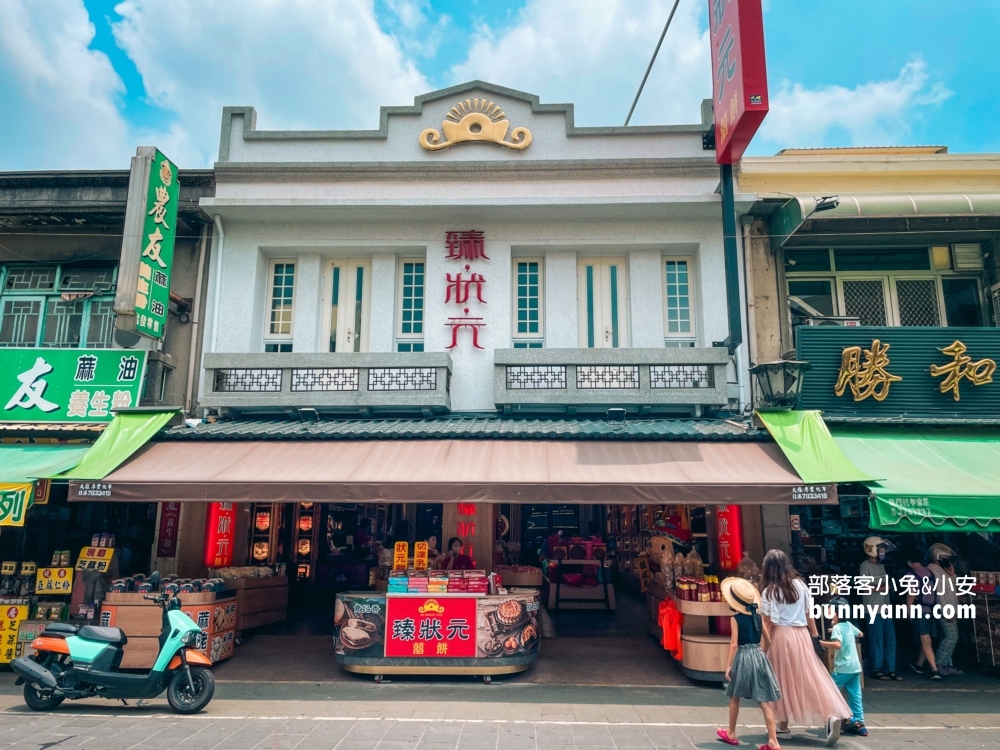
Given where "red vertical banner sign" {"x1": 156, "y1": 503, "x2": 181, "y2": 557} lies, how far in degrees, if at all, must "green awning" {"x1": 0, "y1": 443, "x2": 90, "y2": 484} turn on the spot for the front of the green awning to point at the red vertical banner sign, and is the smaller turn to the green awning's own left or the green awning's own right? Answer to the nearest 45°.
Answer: approximately 90° to the green awning's own left

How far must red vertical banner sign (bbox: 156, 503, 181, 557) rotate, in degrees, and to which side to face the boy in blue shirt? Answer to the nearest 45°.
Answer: approximately 45° to its left

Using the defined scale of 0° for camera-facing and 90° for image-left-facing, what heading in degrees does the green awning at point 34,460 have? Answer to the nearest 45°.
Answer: approximately 0°

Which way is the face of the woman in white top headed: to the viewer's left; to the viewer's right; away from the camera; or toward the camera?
away from the camera

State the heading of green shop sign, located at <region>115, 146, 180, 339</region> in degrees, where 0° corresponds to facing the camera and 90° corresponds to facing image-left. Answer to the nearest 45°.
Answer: approximately 315°

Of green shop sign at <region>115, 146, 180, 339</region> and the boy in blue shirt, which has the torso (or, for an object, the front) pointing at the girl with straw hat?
the green shop sign
